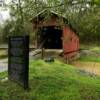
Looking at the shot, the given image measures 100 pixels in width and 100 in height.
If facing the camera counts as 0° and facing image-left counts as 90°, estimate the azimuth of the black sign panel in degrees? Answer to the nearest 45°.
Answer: approximately 45°
